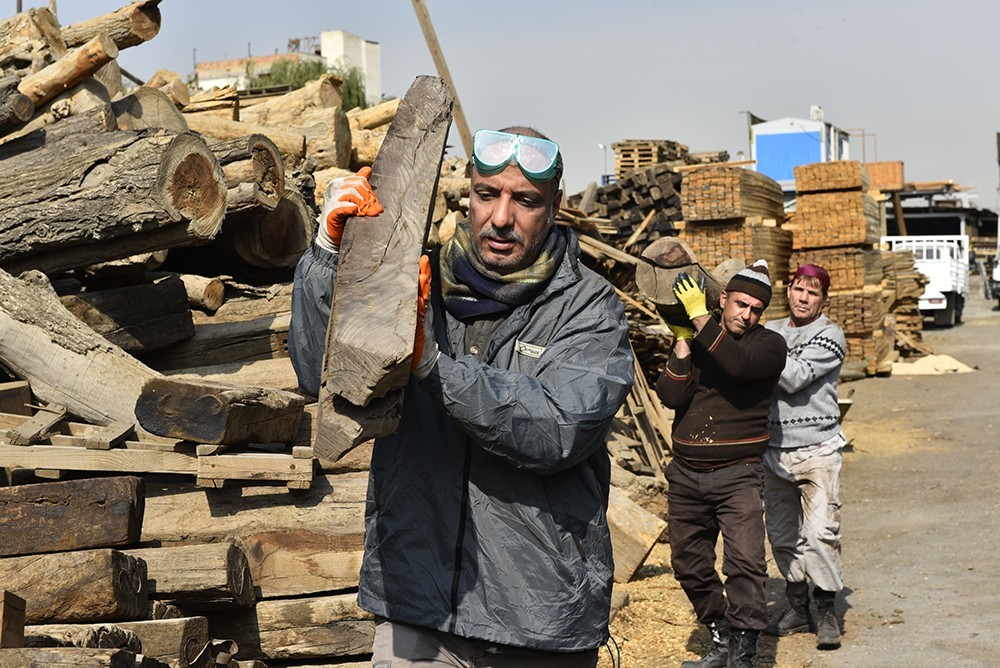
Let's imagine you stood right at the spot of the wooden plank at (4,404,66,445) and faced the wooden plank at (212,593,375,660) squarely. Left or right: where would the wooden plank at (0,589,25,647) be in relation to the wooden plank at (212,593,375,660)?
right

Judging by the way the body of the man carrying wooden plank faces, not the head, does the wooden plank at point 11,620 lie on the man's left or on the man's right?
on the man's right

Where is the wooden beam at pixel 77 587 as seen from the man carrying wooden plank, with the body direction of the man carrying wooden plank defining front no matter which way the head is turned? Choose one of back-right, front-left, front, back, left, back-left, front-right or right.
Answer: right

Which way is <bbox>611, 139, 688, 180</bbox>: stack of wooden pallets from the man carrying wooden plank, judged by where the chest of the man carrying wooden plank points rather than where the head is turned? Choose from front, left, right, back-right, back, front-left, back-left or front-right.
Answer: back-right

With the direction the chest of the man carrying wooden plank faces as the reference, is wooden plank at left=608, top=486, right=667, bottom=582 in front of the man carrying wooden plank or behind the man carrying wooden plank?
behind

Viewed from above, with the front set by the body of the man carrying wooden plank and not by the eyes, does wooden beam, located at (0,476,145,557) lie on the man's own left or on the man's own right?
on the man's own right

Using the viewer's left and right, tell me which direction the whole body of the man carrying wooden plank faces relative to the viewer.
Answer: facing the viewer and to the left of the viewer

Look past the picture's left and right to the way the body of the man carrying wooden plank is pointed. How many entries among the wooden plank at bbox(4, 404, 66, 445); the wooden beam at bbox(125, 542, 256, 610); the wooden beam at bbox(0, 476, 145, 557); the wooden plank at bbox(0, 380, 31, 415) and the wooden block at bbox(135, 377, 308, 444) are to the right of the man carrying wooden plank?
5
